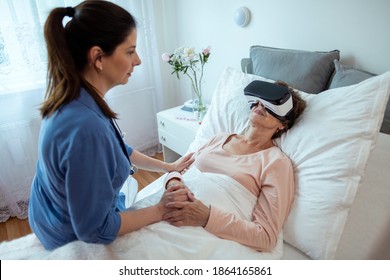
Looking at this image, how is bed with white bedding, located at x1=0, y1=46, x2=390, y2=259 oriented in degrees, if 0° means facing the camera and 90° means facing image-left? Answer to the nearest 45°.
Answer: approximately 45°

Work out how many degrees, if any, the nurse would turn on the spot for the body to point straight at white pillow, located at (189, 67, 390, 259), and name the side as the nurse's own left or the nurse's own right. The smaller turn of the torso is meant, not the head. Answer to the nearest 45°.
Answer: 0° — they already face it

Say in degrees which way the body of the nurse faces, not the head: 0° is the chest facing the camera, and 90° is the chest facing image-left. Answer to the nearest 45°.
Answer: approximately 270°

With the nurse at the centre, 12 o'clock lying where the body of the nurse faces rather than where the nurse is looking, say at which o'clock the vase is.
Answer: The vase is roughly at 10 o'clock from the nurse.

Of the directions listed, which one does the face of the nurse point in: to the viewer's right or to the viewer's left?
to the viewer's right
